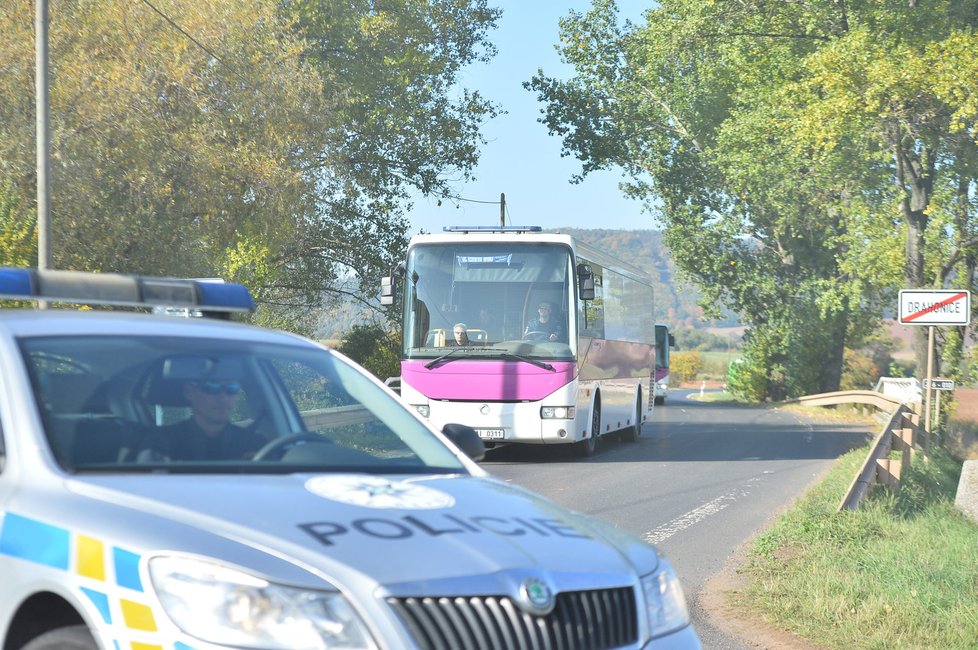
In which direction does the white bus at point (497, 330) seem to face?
toward the camera

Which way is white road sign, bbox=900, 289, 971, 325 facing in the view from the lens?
facing the viewer

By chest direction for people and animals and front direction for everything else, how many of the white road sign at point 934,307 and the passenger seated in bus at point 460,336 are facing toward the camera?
2

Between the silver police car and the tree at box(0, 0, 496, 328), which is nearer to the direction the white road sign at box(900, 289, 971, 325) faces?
the silver police car

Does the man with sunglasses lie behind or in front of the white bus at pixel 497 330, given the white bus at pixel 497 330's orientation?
in front

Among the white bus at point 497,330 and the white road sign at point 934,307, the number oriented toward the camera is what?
2

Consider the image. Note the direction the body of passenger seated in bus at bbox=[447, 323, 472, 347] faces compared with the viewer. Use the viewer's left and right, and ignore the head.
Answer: facing the viewer

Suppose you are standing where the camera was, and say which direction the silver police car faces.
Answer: facing the viewer and to the right of the viewer
